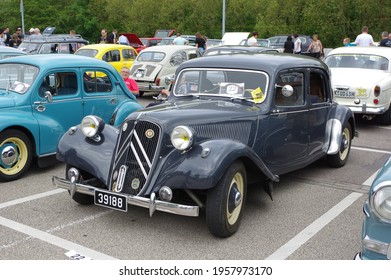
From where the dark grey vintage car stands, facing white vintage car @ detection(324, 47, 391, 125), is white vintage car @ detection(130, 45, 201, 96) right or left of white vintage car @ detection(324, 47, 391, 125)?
left

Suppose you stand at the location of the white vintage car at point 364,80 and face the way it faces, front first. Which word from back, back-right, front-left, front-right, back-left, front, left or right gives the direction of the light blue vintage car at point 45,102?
back

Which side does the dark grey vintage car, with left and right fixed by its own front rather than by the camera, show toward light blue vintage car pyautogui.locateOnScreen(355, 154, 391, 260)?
left

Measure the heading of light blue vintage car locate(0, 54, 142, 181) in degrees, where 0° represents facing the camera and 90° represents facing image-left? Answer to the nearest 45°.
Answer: approximately 45°

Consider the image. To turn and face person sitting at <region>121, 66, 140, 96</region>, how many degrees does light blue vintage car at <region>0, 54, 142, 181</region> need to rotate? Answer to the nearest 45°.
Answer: approximately 180°

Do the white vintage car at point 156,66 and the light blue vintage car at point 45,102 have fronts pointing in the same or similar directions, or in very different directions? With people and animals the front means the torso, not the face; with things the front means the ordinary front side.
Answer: very different directions

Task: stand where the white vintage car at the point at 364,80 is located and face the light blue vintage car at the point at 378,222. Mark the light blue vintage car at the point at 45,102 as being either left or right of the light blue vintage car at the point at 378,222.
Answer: right

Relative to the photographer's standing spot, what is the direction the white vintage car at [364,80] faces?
facing away from the viewer and to the right of the viewer

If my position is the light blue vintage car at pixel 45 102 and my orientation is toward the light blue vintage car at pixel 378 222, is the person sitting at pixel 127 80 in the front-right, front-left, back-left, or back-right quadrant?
back-left
